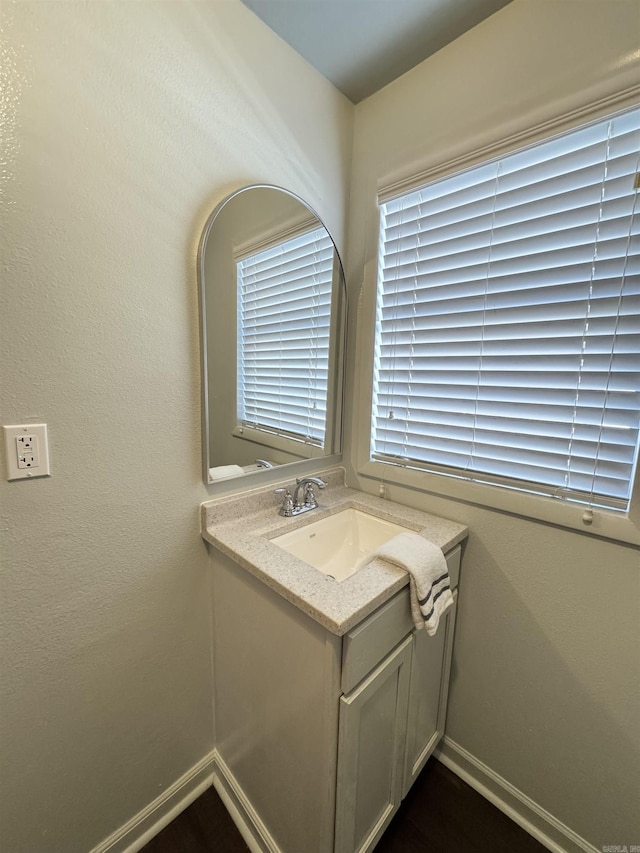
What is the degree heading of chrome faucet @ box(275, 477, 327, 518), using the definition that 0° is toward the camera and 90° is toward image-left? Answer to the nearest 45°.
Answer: approximately 315°

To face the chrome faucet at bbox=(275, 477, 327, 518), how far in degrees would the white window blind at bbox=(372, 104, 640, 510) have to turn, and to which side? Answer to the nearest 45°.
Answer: approximately 45° to its right

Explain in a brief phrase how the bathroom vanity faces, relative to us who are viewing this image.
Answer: facing the viewer and to the right of the viewer

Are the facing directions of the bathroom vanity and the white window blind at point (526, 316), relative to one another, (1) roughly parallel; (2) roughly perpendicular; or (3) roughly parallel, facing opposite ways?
roughly perpendicular

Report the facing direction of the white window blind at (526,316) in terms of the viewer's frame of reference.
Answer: facing the viewer and to the left of the viewer

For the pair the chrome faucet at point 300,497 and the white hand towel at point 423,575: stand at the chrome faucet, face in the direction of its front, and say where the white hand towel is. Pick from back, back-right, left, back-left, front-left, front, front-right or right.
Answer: front

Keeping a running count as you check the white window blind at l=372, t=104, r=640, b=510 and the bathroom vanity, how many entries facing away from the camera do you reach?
0
